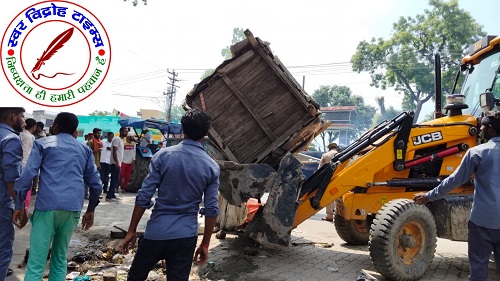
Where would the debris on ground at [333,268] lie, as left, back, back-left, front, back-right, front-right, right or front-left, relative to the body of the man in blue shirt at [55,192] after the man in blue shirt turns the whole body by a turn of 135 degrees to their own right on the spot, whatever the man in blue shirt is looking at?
front-left

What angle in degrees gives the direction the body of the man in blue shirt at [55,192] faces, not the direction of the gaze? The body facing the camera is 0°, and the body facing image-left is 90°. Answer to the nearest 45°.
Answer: approximately 180°

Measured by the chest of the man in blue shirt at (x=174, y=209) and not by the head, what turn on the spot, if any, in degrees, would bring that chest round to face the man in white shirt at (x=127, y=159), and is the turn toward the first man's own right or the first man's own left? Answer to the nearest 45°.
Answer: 0° — they already face them

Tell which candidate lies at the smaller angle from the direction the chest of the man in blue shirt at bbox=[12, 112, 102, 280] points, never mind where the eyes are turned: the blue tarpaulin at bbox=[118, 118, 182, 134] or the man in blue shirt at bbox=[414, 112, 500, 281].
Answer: the blue tarpaulin

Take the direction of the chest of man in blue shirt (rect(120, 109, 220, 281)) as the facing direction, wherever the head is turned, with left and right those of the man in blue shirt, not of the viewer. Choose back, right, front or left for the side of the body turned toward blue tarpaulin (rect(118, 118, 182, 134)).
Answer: front

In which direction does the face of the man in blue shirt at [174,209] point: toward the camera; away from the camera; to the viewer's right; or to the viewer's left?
away from the camera

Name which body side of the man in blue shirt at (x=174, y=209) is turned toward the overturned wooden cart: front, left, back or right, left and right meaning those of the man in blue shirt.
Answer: front

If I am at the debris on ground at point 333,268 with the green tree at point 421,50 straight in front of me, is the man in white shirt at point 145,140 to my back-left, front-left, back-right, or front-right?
front-left

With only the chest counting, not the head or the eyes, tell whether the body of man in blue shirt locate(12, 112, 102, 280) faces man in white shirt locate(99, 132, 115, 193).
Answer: yes

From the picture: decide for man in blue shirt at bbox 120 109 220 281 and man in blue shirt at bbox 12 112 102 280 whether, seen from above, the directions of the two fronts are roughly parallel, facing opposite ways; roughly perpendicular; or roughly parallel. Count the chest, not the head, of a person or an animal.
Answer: roughly parallel

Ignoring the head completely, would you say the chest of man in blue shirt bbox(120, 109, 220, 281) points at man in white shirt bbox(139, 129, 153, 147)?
yes

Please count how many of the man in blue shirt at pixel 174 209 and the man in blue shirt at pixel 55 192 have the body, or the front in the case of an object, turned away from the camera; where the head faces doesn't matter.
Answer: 2

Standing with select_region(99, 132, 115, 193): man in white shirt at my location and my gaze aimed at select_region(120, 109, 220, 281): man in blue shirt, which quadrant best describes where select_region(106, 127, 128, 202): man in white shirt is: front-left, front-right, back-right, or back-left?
front-left

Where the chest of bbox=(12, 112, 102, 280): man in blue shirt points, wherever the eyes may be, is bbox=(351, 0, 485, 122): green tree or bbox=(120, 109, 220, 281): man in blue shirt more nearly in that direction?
the green tree

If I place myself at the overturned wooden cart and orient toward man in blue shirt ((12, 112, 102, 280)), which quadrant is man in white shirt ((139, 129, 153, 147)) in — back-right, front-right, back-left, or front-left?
back-right

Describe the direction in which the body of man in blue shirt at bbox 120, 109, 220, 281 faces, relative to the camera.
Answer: away from the camera

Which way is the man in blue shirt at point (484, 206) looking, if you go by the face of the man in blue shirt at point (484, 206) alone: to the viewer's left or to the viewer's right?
to the viewer's left

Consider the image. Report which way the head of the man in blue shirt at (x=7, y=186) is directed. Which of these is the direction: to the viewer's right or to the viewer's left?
to the viewer's right
